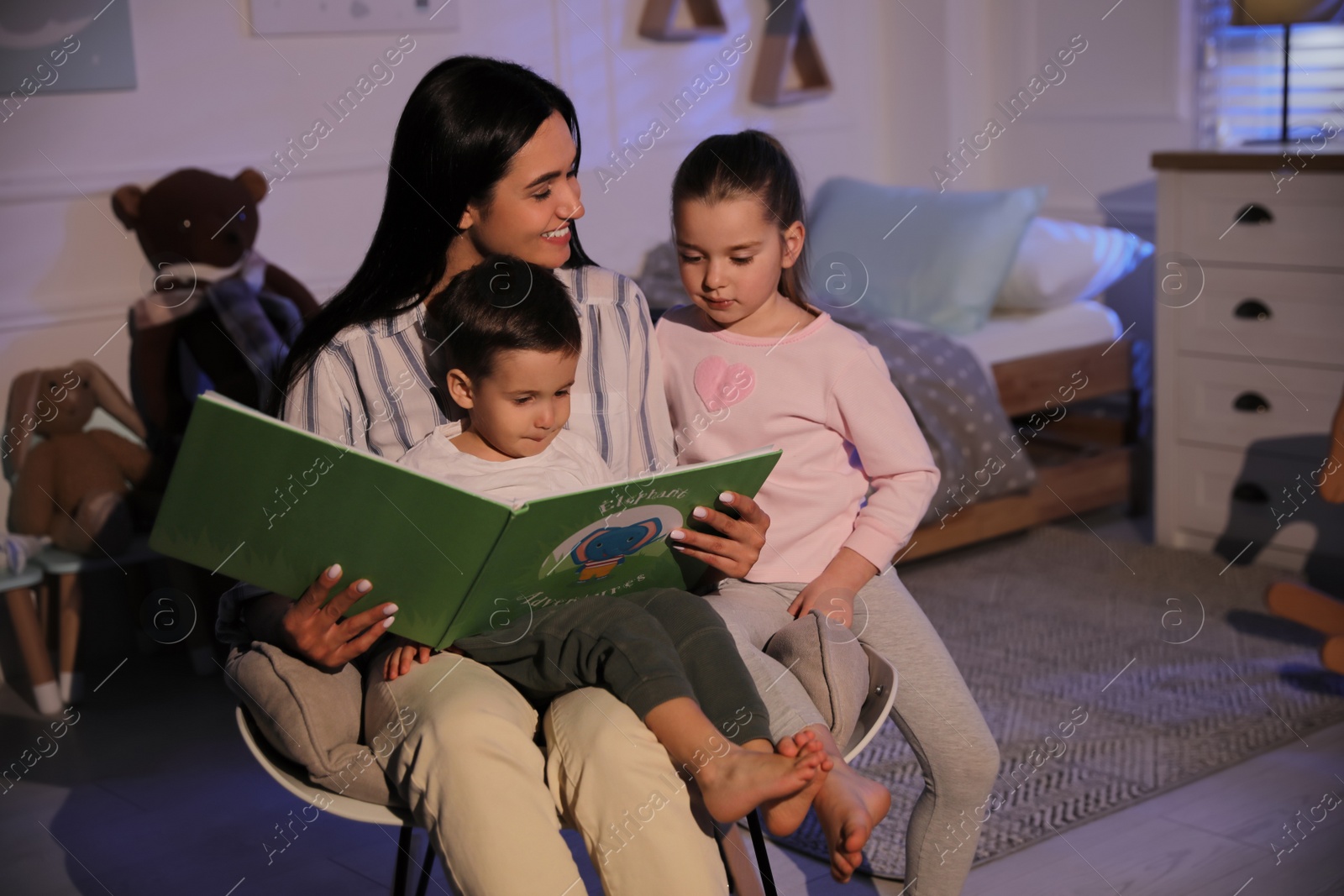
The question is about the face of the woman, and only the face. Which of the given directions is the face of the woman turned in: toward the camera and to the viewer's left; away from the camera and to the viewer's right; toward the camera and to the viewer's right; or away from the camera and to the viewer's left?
toward the camera and to the viewer's right

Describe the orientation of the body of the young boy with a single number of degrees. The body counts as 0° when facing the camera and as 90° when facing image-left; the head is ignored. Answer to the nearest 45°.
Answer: approximately 315°

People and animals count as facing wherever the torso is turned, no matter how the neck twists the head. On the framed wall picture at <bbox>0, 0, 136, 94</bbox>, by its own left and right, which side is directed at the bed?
left

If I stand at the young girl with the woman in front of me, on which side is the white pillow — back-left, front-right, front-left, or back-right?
back-right
